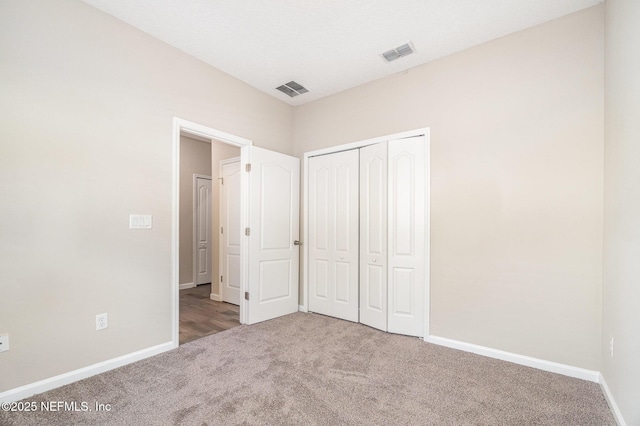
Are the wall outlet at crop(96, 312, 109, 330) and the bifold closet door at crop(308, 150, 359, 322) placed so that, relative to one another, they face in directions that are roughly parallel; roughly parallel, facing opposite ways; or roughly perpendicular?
roughly perpendicular

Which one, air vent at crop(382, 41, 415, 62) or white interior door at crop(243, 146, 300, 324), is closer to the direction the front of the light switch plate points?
the air vent

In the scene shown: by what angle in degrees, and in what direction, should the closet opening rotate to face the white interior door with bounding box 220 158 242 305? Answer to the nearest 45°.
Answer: approximately 45° to its right

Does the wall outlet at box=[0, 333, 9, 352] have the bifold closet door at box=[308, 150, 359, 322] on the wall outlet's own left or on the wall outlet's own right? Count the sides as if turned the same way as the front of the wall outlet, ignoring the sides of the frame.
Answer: on the wall outlet's own left

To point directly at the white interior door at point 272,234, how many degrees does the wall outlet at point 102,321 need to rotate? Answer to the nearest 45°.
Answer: approximately 90° to its left
